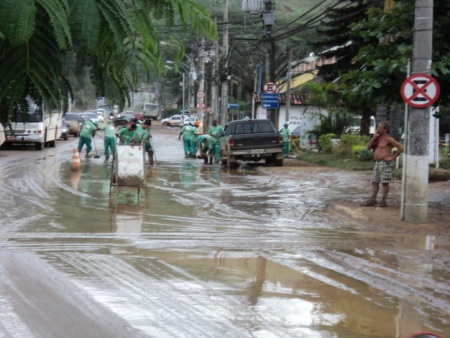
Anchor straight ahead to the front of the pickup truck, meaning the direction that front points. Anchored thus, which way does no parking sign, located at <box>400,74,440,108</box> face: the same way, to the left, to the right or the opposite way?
the opposite way

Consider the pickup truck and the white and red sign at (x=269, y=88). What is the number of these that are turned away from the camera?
1

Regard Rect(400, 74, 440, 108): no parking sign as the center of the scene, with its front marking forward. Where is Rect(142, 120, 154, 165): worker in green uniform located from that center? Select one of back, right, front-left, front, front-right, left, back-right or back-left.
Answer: back-right

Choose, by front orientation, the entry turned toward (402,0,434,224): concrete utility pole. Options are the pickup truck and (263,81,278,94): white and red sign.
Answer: the white and red sign

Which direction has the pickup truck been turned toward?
away from the camera

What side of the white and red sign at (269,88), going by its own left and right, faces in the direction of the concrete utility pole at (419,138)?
front

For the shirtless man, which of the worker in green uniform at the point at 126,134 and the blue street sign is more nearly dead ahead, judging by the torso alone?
the worker in green uniform

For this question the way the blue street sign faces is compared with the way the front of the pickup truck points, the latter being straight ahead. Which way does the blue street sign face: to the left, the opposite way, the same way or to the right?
the opposite way

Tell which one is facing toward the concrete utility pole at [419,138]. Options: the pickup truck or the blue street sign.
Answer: the blue street sign

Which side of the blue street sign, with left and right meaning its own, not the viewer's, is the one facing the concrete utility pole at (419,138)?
front
